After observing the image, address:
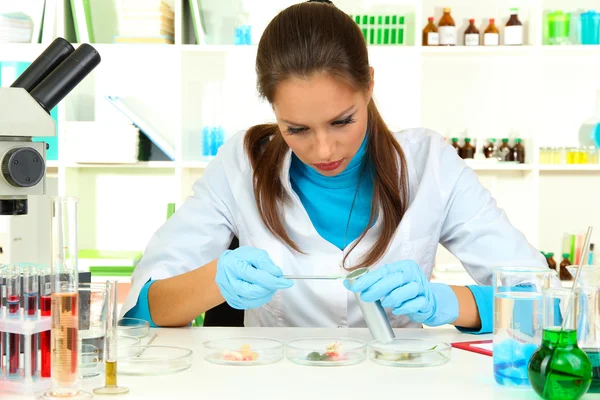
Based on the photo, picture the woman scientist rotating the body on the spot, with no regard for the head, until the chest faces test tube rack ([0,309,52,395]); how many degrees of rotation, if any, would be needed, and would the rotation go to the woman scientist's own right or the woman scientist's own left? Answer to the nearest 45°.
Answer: approximately 45° to the woman scientist's own right

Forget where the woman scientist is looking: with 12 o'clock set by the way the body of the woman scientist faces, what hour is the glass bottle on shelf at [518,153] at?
The glass bottle on shelf is roughly at 7 o'clock from the woman scientist.

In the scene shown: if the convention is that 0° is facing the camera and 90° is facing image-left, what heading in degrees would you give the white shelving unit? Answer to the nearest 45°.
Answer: approximately 0°

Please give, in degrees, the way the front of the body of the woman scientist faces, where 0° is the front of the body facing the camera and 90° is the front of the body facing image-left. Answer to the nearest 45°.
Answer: approximately 0°

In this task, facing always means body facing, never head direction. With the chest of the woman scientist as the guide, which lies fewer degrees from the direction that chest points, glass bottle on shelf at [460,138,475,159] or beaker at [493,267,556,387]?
the beaker

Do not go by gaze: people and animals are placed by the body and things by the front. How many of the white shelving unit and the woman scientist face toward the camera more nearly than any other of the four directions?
2
